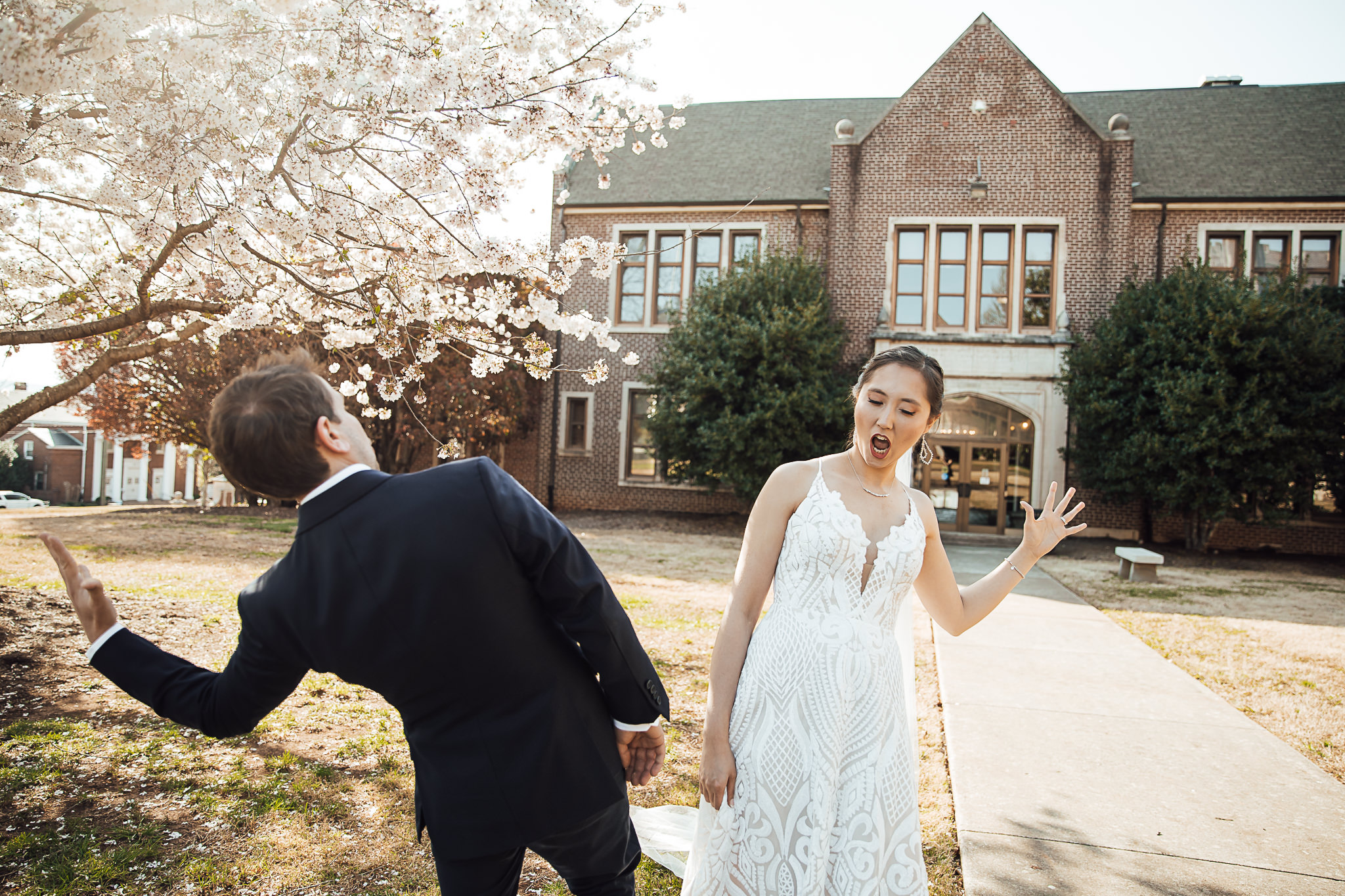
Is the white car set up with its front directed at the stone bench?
no

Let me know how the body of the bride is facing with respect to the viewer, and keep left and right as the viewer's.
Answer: facing the viewer

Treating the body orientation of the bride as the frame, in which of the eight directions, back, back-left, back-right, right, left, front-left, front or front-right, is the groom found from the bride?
front-right

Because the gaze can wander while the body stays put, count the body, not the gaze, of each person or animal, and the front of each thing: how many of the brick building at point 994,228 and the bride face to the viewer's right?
0

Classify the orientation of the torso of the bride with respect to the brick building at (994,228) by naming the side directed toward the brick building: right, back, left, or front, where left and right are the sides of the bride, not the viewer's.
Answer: back

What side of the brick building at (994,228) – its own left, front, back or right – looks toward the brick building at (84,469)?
right

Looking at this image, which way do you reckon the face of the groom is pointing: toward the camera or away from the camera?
away from the camera

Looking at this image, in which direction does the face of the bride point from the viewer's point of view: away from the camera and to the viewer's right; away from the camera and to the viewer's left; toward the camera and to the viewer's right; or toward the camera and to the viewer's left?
toward the camera and to the viewer's left

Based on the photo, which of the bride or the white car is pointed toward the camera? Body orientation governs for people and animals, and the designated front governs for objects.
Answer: the bride

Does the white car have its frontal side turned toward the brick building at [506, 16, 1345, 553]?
no

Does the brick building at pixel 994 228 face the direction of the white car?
no

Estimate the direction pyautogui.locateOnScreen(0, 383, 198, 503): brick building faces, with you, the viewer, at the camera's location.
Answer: facing the viewer and to the right of the viewer

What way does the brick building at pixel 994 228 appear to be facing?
toward the camera
